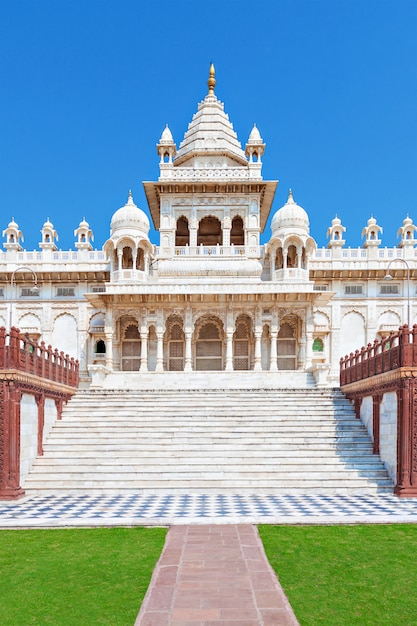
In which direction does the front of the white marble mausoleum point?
toward the camera

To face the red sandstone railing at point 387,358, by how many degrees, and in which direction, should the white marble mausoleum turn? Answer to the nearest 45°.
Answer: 0° — it already faces it
